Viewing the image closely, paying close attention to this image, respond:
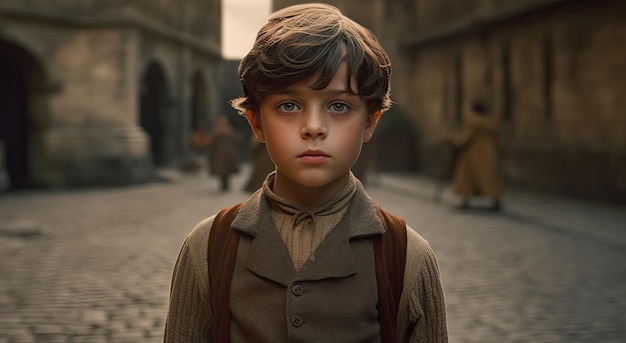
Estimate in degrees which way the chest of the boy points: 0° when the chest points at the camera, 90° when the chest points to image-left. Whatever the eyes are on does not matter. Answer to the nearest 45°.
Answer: approximately 0°

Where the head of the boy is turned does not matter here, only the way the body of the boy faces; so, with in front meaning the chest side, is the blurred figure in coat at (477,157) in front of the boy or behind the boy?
behind

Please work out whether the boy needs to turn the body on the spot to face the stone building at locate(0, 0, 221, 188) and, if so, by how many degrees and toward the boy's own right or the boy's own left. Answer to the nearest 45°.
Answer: approximately 180°

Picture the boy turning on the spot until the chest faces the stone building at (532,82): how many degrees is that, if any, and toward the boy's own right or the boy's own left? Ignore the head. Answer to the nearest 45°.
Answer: approximately 180°
